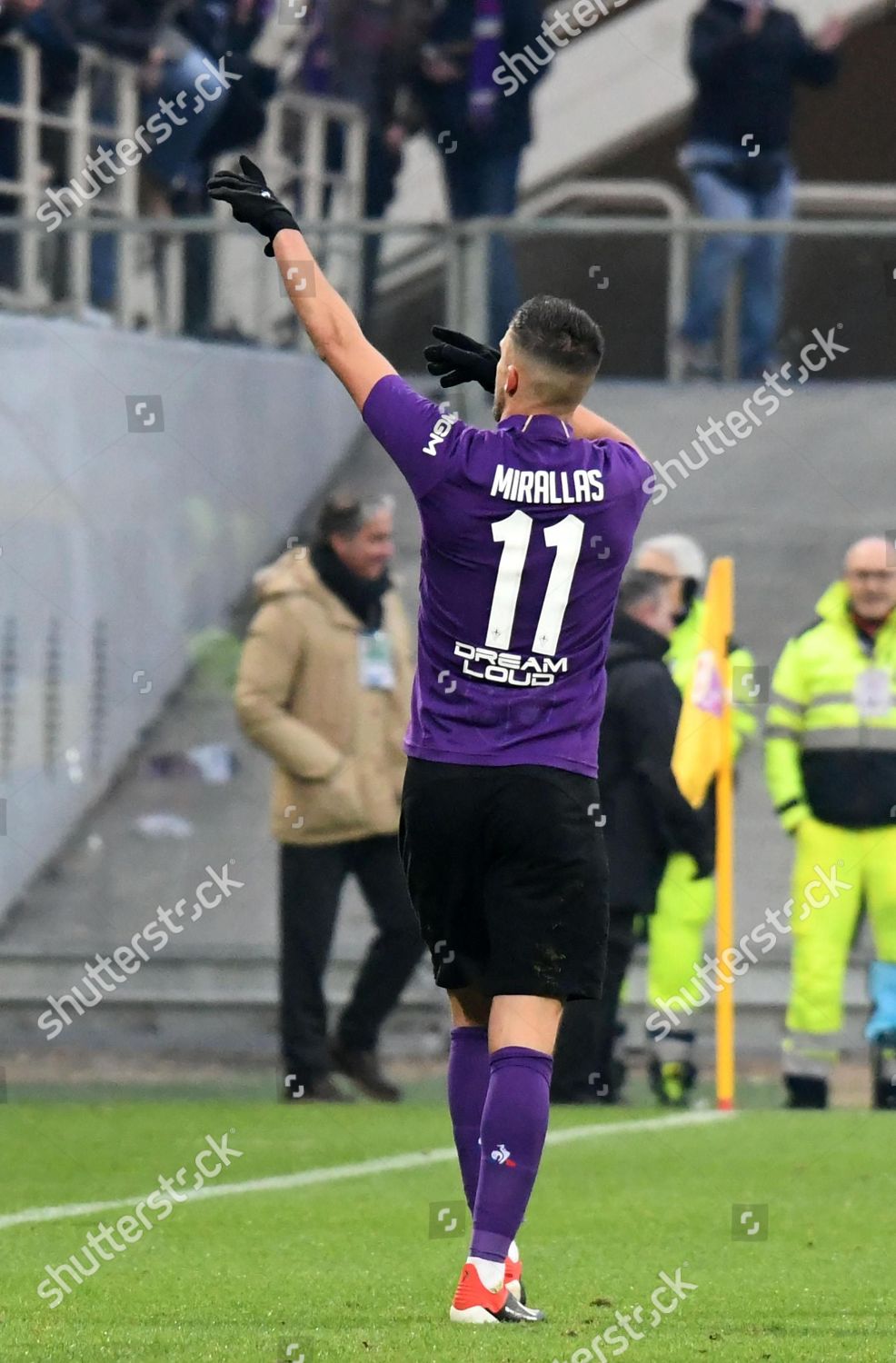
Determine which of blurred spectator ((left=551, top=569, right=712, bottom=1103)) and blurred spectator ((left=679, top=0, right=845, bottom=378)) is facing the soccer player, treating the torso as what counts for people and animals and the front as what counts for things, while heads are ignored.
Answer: blurred spectator ((left=679, top=0, right=845, bottom=378))

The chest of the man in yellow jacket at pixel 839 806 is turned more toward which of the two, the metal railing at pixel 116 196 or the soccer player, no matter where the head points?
the soccer player

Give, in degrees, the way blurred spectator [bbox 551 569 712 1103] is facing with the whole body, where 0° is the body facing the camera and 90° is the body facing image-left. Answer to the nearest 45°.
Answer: approximately 270°

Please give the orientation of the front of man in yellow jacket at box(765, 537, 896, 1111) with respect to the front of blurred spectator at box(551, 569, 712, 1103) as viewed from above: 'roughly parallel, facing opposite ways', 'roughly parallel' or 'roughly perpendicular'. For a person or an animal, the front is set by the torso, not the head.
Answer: roughly perpendicular

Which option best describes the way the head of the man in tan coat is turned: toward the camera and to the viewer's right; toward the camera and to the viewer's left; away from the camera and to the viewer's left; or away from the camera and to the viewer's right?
toward the camera and to the viewer's right

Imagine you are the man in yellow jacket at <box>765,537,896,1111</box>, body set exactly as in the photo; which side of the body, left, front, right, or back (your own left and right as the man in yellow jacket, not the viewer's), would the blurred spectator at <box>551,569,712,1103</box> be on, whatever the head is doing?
right

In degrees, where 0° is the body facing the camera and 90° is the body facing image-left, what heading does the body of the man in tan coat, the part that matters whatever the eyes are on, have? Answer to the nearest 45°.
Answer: approximately 315°

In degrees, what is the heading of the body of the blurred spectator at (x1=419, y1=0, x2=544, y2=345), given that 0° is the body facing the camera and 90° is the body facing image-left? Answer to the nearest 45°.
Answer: approximately 0°

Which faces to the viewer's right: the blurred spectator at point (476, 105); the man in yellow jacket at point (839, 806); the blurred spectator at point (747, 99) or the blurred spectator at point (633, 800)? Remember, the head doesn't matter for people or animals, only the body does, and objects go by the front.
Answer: the blurred spectator at point (633, 800)

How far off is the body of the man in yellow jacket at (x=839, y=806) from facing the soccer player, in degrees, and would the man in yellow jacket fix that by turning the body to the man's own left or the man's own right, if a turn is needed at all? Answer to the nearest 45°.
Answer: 0° — they already face them
